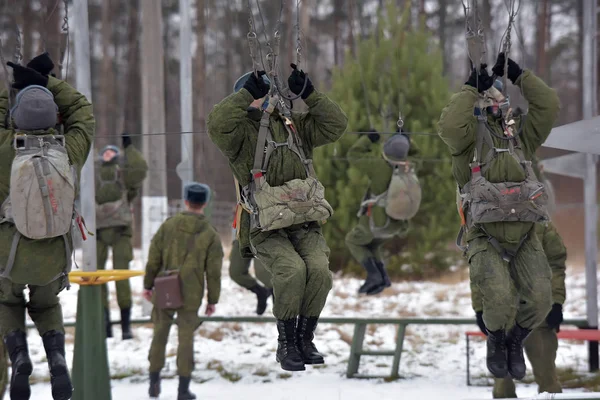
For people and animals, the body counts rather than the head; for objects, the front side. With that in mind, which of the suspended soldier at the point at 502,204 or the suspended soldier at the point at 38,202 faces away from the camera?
the suspended soldier at the point at 38,202

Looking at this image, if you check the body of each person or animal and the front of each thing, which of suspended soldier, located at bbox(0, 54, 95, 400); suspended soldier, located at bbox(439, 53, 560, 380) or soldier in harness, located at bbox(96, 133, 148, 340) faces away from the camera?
suspended soldier, located at bbox(0, 54, 95, 400)

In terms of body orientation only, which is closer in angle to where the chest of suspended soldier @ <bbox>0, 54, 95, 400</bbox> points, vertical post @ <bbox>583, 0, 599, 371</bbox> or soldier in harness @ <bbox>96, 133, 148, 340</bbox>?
the soldier in harness

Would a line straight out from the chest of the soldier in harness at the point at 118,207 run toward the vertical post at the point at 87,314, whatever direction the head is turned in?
yes

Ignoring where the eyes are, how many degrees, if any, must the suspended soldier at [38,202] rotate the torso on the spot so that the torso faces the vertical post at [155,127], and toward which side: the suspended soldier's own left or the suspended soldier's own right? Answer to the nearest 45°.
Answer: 0° — they already face it

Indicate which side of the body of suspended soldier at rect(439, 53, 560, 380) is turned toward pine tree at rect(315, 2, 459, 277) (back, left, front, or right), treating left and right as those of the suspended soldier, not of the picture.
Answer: back

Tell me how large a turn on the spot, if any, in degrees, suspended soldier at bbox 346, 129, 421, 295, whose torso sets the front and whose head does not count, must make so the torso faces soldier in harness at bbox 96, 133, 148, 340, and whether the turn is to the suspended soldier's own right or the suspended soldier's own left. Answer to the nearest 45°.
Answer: approximately 45° to the suspended soldier's own left

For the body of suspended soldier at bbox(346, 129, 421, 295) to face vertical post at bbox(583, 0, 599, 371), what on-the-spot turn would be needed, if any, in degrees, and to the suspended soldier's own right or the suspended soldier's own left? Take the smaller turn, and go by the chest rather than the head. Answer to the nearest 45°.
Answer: approximately 135° to the suspended soldier's own right

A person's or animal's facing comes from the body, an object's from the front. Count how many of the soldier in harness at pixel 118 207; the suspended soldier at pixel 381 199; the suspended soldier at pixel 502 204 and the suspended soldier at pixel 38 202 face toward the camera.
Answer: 2

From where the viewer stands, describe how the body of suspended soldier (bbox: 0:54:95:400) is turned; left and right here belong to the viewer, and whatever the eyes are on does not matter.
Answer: facing away from the viewer

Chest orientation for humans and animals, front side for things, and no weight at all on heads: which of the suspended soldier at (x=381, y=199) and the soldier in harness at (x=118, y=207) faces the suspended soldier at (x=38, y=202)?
the soldier in harness
